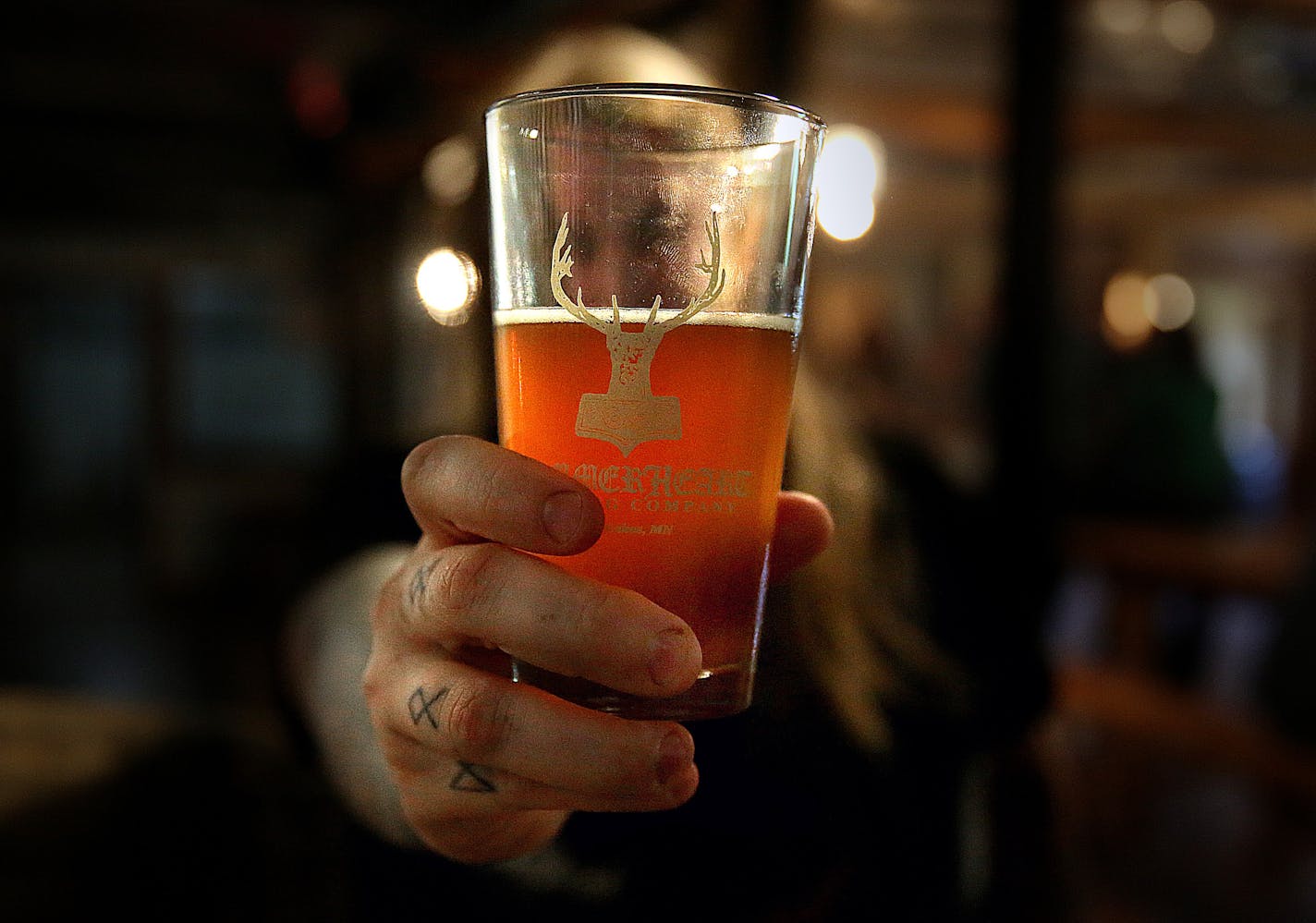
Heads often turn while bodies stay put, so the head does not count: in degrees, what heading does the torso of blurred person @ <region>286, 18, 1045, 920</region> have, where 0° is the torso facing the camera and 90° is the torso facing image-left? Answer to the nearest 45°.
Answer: approximately 0°
